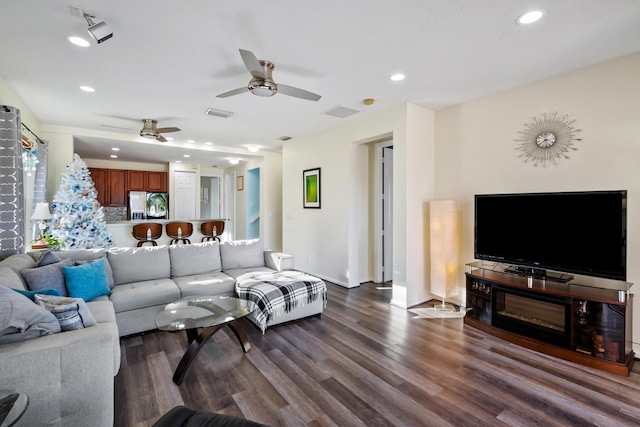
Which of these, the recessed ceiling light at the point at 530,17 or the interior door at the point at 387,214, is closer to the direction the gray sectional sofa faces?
the recessed ceiling light

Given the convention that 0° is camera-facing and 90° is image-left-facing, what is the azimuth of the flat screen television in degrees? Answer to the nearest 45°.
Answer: approximately 45°

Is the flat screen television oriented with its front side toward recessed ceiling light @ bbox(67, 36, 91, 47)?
yes

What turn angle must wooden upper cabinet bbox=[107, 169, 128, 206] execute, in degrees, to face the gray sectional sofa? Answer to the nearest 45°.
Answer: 0° — it already faces it

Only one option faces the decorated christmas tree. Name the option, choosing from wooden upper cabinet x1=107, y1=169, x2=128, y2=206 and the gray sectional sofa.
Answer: the wooden upper cabinet

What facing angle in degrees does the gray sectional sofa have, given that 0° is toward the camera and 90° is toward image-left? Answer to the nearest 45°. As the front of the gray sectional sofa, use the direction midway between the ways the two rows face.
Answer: approximately 315°

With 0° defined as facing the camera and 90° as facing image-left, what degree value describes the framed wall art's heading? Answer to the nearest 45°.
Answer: approximately 45°

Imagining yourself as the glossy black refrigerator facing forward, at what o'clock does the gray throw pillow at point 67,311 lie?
The gray throw pillow is roughly at 12 o'clock from the glossy black refrigerator.

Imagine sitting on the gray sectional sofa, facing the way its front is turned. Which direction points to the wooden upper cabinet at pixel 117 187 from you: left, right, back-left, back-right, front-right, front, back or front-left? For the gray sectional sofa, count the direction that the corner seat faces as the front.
back-left
